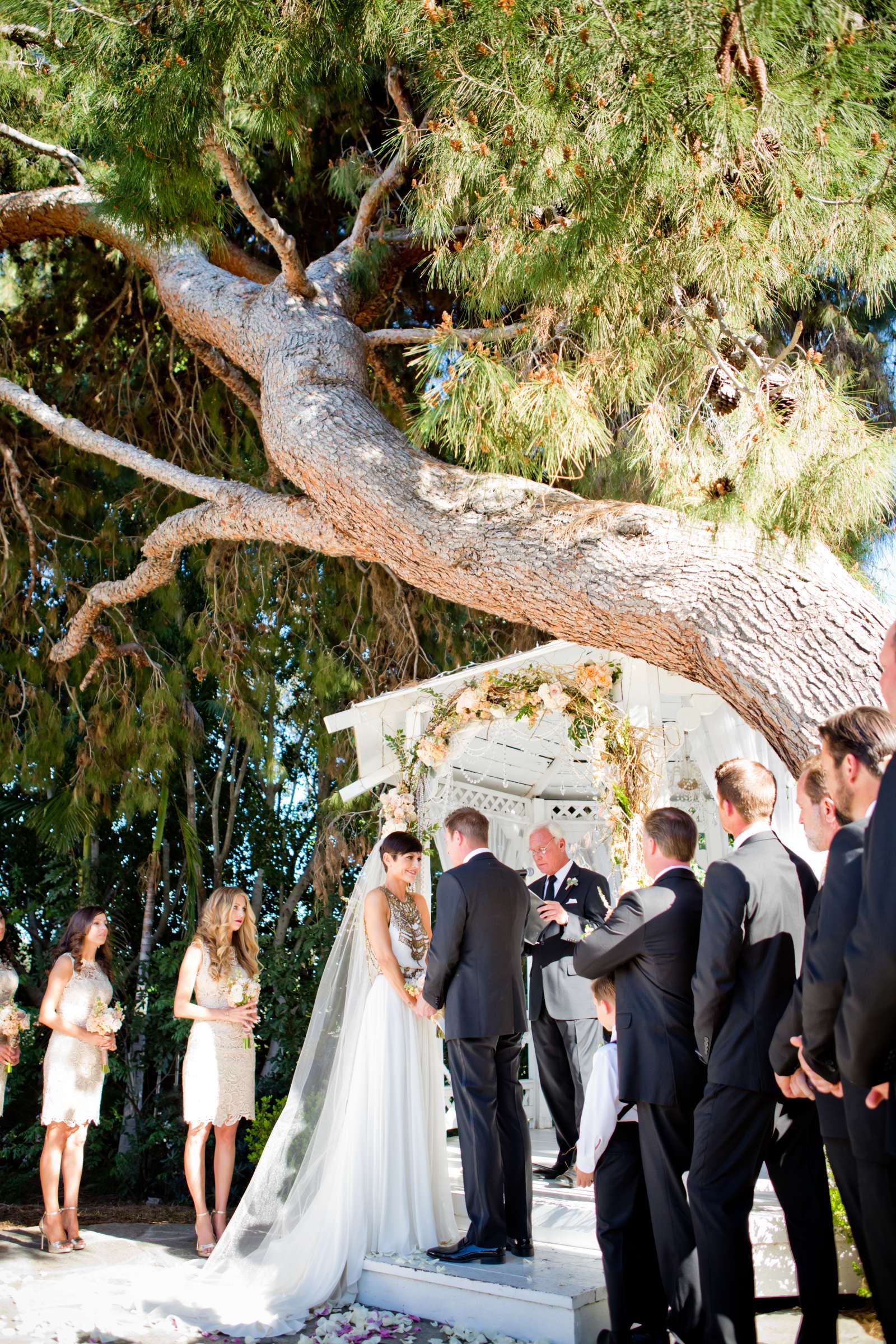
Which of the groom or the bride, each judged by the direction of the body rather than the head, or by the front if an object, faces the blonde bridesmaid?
the groom

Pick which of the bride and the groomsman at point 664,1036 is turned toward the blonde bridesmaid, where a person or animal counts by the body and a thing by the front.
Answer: the groomsman

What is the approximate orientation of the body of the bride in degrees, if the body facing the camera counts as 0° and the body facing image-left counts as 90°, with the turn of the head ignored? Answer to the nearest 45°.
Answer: approximately 315°

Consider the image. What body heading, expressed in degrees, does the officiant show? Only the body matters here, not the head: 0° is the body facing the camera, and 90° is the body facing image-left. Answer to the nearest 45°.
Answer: approximately 45°

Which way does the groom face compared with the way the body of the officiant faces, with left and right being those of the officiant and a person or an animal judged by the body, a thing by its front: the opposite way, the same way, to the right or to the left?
to the right

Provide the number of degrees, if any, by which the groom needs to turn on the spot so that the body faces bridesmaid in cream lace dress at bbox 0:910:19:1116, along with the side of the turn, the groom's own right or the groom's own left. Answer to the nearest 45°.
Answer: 0° — they already face them

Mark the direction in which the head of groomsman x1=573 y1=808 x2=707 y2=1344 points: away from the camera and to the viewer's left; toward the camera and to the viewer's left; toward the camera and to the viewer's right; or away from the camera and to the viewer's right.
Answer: away from the camera and to the viewer's left

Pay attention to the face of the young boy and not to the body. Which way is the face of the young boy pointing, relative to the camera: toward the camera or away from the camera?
away from the camera

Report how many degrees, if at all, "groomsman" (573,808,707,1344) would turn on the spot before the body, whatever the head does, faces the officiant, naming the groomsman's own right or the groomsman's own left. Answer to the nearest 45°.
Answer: approximately 45° to the groomsman's own right

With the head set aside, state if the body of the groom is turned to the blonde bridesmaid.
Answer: yes
